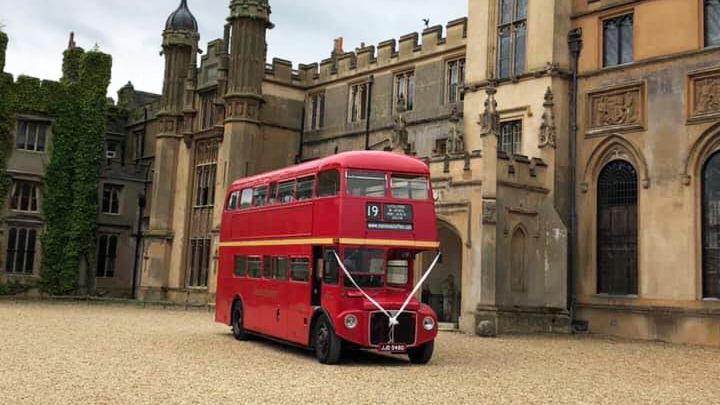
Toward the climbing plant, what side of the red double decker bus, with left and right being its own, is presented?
back

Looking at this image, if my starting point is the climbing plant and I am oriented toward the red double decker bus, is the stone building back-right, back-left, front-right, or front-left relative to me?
front-left

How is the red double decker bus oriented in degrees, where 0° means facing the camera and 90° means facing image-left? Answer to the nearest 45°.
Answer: approximately 315°

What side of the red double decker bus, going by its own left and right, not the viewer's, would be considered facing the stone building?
left

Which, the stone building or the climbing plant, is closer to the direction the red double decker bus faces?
the stone building
